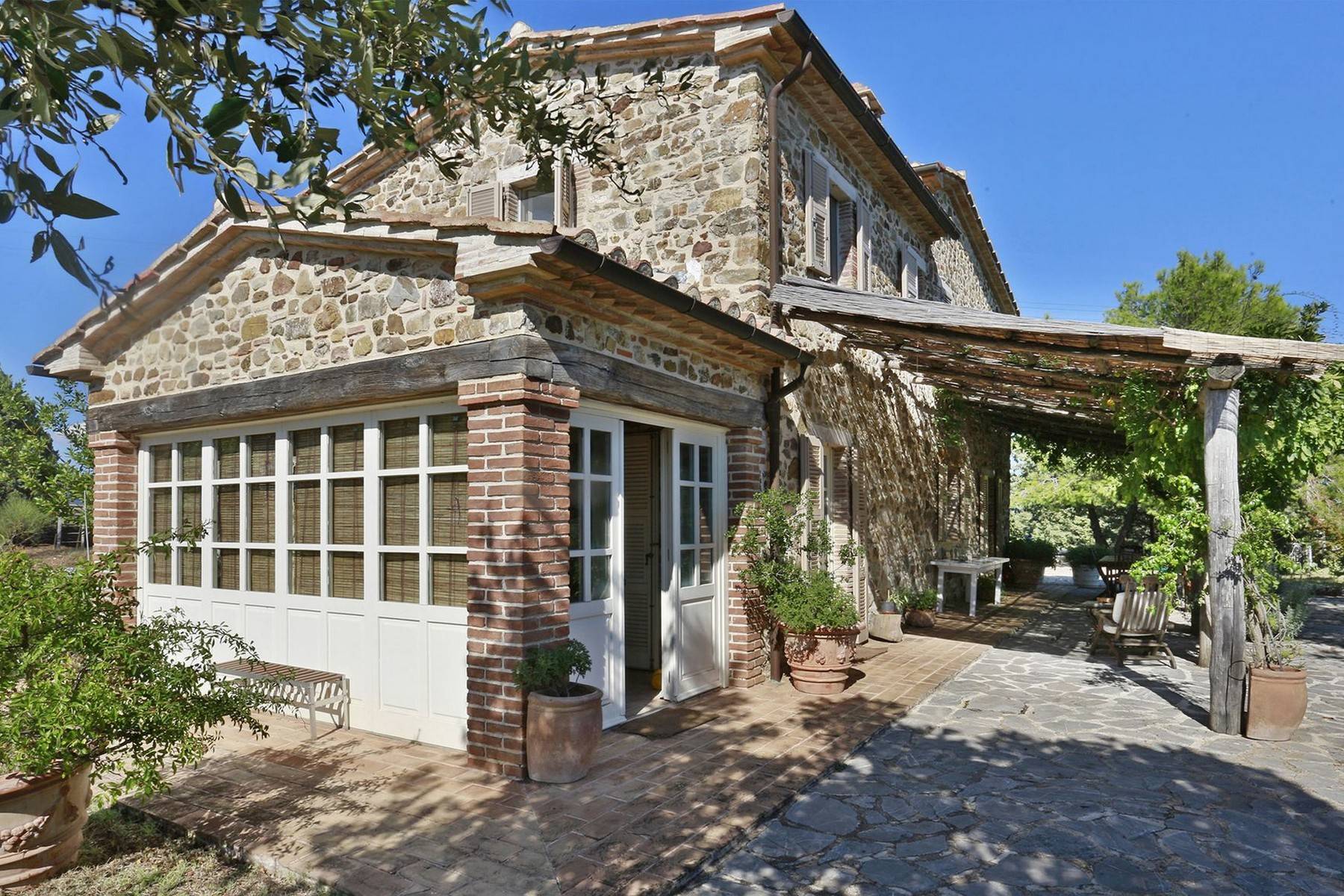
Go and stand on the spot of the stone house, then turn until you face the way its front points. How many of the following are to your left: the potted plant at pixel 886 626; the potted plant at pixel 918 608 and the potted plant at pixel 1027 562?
3

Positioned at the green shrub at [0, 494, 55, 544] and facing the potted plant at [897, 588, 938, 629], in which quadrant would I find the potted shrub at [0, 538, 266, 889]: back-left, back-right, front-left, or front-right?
front-right

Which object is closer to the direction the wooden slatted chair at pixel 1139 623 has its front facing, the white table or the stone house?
the white table

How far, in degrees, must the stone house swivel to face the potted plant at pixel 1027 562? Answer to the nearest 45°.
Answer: approximately 90° to its left

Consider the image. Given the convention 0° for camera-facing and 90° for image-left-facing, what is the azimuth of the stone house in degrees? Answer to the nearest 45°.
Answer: approximately 315°

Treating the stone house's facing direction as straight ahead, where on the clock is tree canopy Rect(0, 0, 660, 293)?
The tree canopy is roughly at 2 o'clock from the stone house.

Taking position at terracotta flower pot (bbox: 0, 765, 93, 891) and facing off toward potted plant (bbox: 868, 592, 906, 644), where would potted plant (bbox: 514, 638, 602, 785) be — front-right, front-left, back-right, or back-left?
front-right

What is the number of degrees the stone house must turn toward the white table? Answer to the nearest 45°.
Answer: approximately 90° to its left
